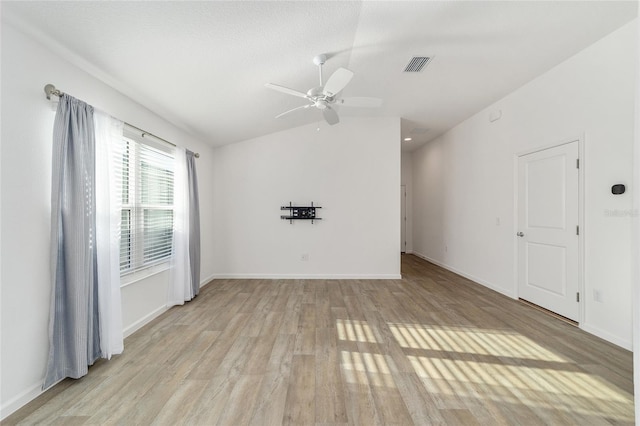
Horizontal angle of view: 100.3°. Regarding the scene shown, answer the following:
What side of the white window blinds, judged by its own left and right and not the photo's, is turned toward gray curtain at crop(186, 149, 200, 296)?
left

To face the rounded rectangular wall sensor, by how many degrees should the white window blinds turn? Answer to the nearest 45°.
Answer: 0° — it already faces it

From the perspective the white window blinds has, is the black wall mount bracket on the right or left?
on its left

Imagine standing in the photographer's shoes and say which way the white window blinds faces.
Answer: facing the viewer and to the right of the viewer

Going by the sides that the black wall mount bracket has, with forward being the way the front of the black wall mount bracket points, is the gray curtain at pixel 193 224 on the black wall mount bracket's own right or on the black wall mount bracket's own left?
on the black wall mount bracket's own right

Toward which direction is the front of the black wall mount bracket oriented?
toward the camera

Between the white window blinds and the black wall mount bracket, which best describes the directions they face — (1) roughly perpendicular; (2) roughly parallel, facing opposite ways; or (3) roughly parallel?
roughly perpendicular

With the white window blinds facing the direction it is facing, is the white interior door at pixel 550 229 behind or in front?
in front

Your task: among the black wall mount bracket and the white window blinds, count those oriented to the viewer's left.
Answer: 0

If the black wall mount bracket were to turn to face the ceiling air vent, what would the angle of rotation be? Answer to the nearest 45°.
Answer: approximately 45° to its left

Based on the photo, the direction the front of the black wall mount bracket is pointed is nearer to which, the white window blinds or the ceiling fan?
the ceiling fan

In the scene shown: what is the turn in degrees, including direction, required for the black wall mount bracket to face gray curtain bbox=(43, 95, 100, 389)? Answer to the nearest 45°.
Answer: approximately 45° to its right

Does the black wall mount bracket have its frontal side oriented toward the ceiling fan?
yes

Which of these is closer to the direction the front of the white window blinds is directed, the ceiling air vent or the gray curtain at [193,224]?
the ceiling air vent
